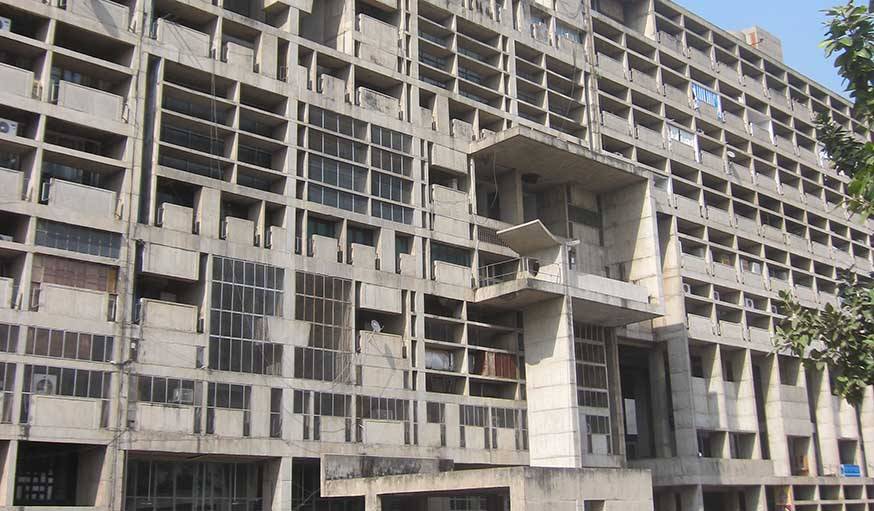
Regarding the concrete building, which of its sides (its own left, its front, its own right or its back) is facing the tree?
front

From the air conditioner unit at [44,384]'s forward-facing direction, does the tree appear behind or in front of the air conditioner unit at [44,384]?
in front

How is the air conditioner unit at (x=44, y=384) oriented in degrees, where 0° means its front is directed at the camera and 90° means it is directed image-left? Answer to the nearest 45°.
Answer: approximately 0°

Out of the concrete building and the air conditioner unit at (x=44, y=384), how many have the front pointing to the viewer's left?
0

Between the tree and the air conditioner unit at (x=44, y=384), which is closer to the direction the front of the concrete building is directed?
the tree
